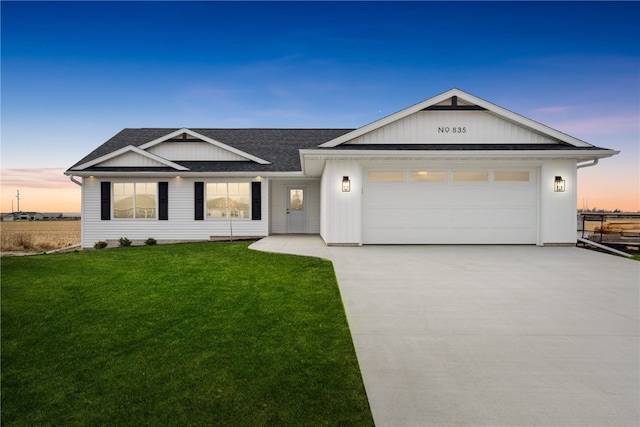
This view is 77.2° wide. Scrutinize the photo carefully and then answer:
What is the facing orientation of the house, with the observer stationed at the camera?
facing the viewer
